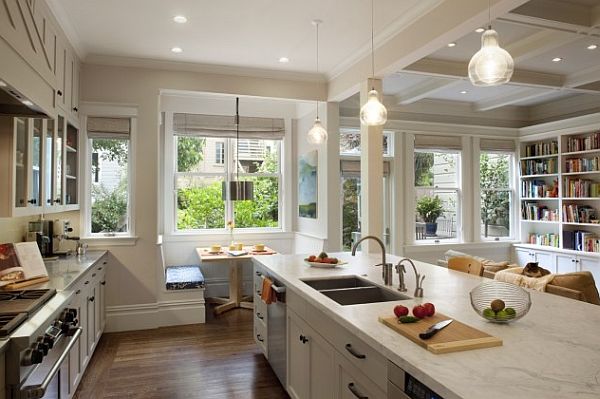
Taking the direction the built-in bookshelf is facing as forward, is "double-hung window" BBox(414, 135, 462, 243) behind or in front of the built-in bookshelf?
in front

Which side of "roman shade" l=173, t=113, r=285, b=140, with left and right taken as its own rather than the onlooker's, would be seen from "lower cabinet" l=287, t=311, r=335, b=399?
front

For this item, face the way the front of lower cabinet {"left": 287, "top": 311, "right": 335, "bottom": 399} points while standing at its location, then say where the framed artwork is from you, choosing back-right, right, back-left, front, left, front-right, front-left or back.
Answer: right

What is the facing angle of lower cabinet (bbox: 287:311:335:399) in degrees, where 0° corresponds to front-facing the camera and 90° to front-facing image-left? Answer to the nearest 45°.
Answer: approximately 90°

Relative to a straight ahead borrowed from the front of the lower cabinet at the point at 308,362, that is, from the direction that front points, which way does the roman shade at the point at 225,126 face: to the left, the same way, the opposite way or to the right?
to the left

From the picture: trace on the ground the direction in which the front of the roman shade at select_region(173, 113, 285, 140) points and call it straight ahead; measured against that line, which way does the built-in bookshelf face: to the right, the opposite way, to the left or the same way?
to the right

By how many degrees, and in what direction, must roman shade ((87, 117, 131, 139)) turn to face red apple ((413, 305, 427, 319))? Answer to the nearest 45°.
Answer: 0° — it already faces it

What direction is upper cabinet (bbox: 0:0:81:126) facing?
to the viewer's right
